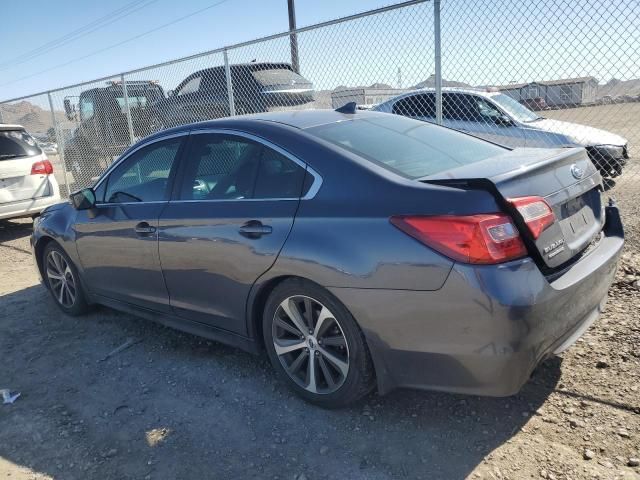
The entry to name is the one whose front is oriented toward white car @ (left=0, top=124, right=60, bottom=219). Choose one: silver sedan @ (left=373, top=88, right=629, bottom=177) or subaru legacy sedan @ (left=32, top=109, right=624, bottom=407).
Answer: the subaru legacy sedan

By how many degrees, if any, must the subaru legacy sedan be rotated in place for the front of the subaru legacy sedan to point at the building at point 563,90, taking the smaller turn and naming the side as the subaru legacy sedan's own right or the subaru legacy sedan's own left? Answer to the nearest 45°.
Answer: approximately 90° to the subaru legacy sedan's own right

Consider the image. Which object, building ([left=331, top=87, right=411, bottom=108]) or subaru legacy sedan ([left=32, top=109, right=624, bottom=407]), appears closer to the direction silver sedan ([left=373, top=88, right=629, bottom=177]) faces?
the subaru legacy sedan

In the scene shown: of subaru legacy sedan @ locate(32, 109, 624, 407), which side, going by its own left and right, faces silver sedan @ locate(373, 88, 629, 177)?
right

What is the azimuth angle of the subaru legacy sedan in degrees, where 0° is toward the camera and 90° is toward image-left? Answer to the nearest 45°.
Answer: approximately 135°

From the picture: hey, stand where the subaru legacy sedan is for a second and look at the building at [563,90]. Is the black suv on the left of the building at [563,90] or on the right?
left

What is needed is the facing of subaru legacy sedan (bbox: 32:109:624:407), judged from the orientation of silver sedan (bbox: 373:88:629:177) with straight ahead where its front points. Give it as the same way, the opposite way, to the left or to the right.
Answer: the opposite way

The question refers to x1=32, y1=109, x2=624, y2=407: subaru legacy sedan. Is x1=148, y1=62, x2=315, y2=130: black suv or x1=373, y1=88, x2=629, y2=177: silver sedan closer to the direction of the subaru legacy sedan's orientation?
the black suv

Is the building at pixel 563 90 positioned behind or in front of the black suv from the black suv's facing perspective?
behind

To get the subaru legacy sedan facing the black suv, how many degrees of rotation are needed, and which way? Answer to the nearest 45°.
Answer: approximately 45° to its right

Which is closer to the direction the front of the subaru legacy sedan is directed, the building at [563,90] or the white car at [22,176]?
the white car
